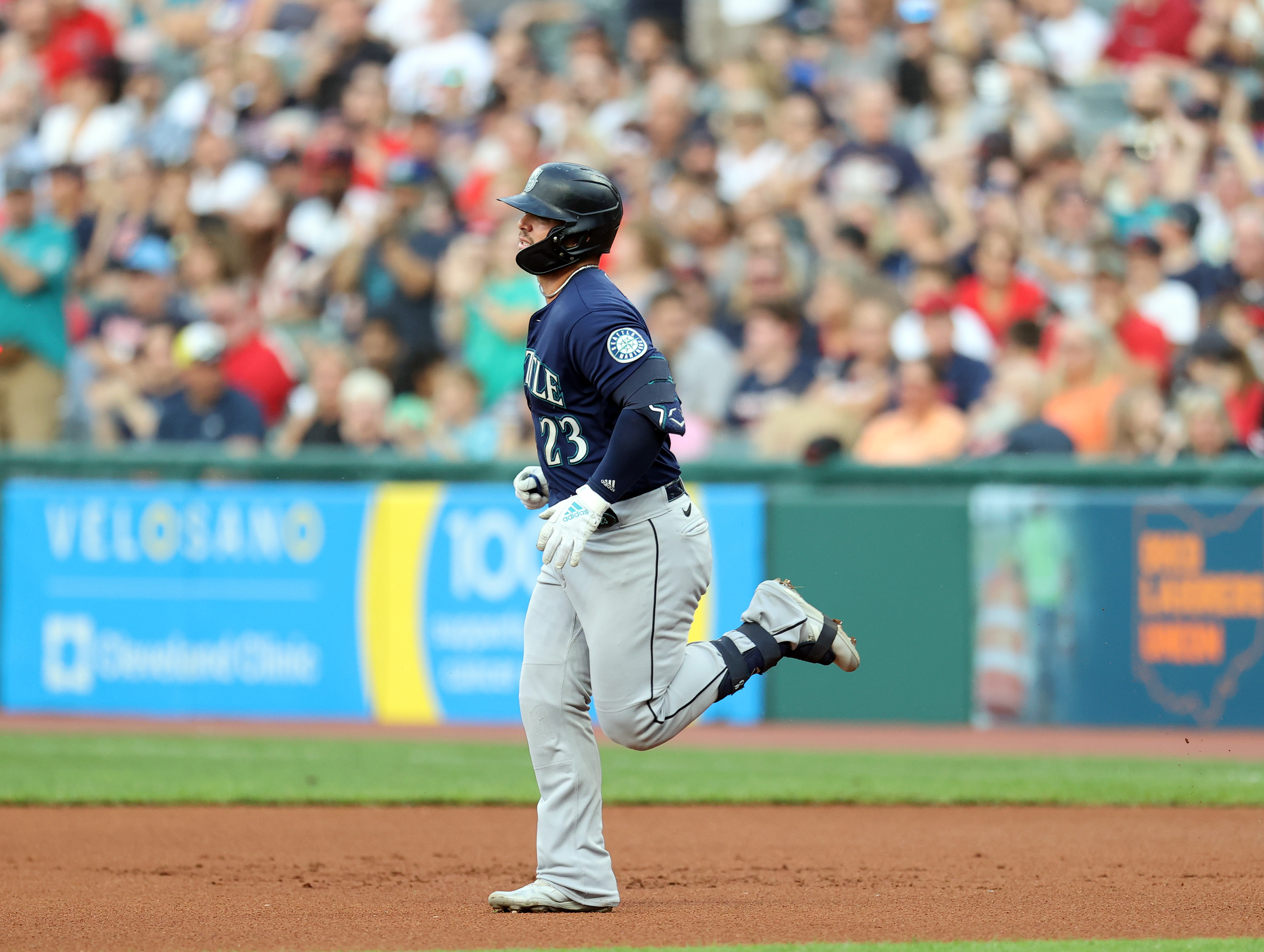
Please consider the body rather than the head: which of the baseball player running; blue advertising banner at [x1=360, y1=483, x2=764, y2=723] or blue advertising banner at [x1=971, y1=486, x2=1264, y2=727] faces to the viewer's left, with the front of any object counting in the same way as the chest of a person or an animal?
the baseball player running

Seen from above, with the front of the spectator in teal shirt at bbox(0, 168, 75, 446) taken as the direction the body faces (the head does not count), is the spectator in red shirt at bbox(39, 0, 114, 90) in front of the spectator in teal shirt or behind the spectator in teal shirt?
behind

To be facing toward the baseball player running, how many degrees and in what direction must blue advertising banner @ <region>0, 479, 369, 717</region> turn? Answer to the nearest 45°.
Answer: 0° — it already faces them

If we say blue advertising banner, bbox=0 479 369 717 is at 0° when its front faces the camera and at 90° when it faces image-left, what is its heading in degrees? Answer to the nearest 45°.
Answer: approximately 0°

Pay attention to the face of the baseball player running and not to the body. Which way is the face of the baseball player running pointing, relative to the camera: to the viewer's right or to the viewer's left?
to the viewer's left

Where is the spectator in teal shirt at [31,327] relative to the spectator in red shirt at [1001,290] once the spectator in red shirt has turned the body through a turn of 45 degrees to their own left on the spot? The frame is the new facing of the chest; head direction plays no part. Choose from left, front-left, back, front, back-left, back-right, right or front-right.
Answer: back-right

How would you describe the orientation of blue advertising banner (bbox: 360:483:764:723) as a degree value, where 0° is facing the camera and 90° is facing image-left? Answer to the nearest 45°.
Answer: approximately 0°

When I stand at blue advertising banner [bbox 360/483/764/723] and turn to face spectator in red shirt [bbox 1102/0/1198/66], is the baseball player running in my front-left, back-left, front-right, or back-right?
back-right

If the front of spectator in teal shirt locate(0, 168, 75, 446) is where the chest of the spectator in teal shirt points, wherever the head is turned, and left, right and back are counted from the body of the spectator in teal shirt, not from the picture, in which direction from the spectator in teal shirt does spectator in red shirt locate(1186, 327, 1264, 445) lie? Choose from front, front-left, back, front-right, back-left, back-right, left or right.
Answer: left

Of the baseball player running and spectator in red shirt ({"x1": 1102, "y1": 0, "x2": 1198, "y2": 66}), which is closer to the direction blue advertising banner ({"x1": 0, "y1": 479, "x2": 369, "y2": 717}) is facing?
the baseball player running

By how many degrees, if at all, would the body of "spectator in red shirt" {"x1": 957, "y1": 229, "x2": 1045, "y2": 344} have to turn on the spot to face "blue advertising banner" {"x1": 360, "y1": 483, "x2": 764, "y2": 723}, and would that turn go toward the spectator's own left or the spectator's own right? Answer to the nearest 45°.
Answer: approximately 45° to the spectator's own right

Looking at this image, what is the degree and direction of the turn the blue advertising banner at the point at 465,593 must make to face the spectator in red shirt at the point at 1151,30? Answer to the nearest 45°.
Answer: approximately 135° to its left

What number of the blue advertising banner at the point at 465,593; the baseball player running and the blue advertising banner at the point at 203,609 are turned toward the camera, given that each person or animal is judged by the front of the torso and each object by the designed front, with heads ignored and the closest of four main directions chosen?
2
